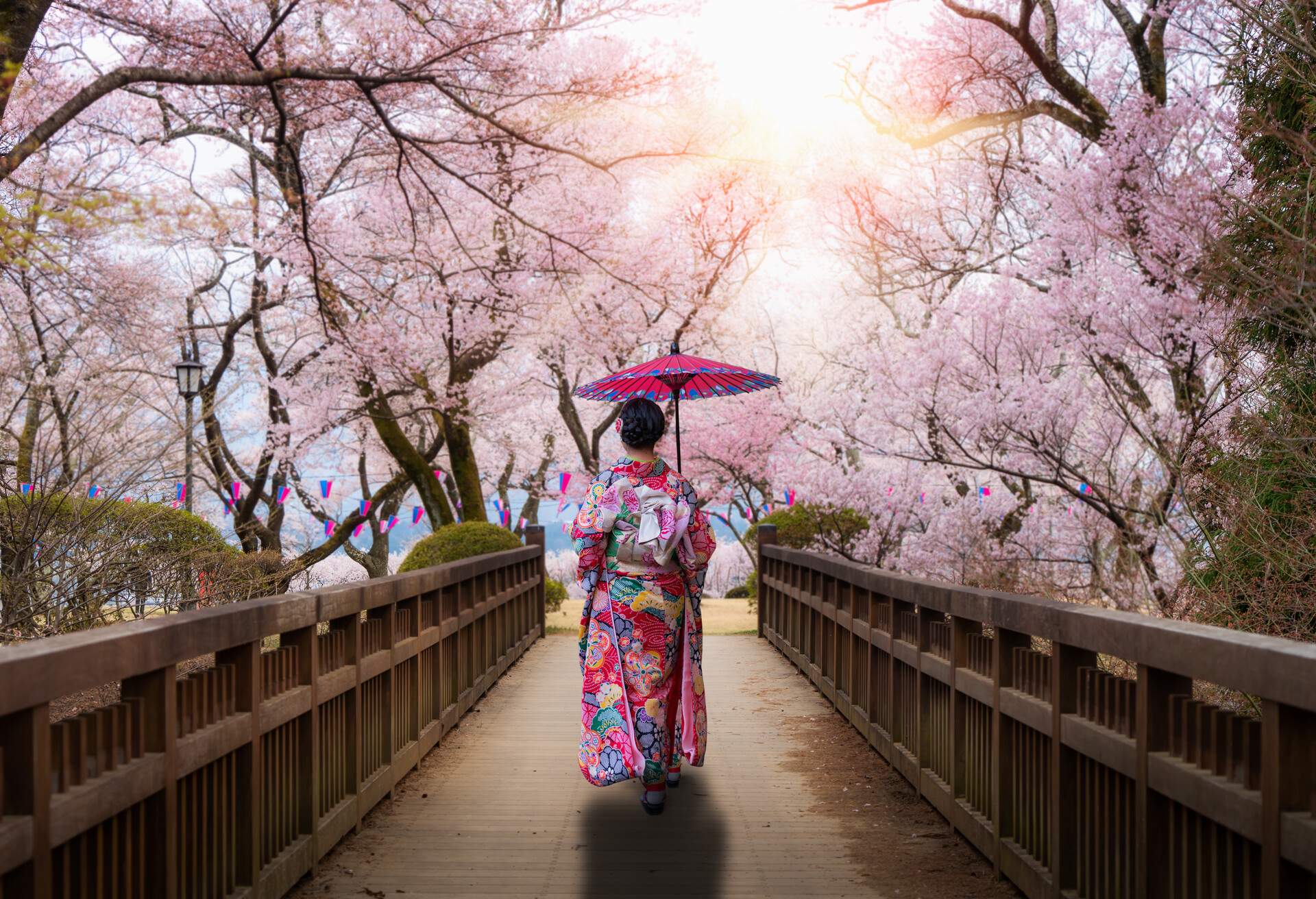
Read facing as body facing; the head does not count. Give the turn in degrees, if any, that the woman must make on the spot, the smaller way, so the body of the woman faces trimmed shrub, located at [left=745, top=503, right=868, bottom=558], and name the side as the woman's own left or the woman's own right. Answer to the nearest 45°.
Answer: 0° — they already face it

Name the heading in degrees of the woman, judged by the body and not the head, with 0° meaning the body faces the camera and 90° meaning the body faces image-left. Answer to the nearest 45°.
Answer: approximately 180°

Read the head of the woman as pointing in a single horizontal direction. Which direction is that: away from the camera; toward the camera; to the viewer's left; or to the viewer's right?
away from the camera

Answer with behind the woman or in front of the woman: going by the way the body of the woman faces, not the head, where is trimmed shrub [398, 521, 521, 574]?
in front

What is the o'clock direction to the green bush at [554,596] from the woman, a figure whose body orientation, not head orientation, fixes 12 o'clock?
The green bush is roughly at 12 o'clock from the woman.
